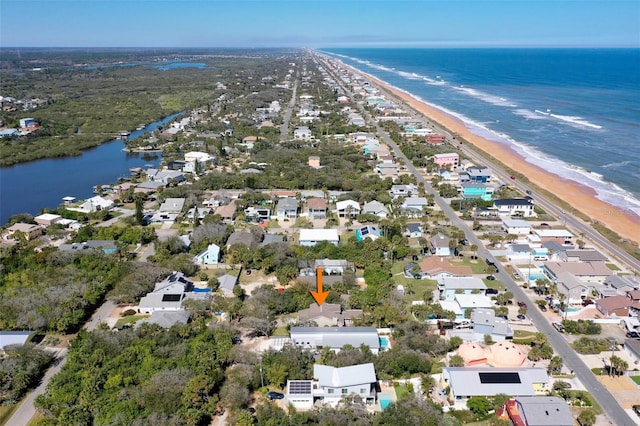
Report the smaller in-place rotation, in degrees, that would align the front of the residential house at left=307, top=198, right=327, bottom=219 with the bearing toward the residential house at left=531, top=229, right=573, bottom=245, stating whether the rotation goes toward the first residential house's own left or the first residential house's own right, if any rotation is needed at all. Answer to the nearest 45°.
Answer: approximately 90° to the first residential house's own left

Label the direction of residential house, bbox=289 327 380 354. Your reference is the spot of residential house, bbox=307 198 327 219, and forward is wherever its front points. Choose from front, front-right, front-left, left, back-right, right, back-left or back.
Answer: front

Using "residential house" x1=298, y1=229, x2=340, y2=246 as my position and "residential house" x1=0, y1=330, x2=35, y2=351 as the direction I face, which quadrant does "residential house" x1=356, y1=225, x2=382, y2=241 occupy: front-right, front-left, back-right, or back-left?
back-left

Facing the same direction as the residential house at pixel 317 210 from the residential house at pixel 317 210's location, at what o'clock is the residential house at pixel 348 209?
the residential house at pixel 348 209 is roughly at 9 o'clock from the residential house at pixel 317 210.

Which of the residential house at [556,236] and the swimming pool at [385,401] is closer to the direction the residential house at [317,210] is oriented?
the swimming pool

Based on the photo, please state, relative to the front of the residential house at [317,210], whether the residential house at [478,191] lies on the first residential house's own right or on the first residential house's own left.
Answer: on the first residential house's own left

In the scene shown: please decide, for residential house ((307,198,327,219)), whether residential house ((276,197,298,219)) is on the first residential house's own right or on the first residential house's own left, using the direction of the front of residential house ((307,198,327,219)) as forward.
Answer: on the first residential house's own right

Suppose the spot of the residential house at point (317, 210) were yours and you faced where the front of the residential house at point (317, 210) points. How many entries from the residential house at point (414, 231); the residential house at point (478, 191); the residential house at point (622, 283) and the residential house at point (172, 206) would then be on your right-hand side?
1

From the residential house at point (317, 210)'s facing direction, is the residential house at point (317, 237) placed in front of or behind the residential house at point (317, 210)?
in front

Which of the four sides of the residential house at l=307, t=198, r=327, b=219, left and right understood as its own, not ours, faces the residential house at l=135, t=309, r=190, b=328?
front

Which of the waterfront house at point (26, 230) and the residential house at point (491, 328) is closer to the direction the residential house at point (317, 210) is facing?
the residential house

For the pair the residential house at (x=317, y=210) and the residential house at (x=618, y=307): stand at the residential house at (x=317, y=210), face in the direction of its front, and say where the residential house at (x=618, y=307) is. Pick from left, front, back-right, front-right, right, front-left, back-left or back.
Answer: front-left

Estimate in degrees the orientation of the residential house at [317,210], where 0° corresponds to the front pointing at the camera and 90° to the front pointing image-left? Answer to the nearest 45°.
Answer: approximately 0°

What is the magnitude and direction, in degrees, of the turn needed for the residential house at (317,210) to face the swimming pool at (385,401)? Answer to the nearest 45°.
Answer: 0° — it already faces it

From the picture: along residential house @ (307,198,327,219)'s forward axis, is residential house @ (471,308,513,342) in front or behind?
in front
